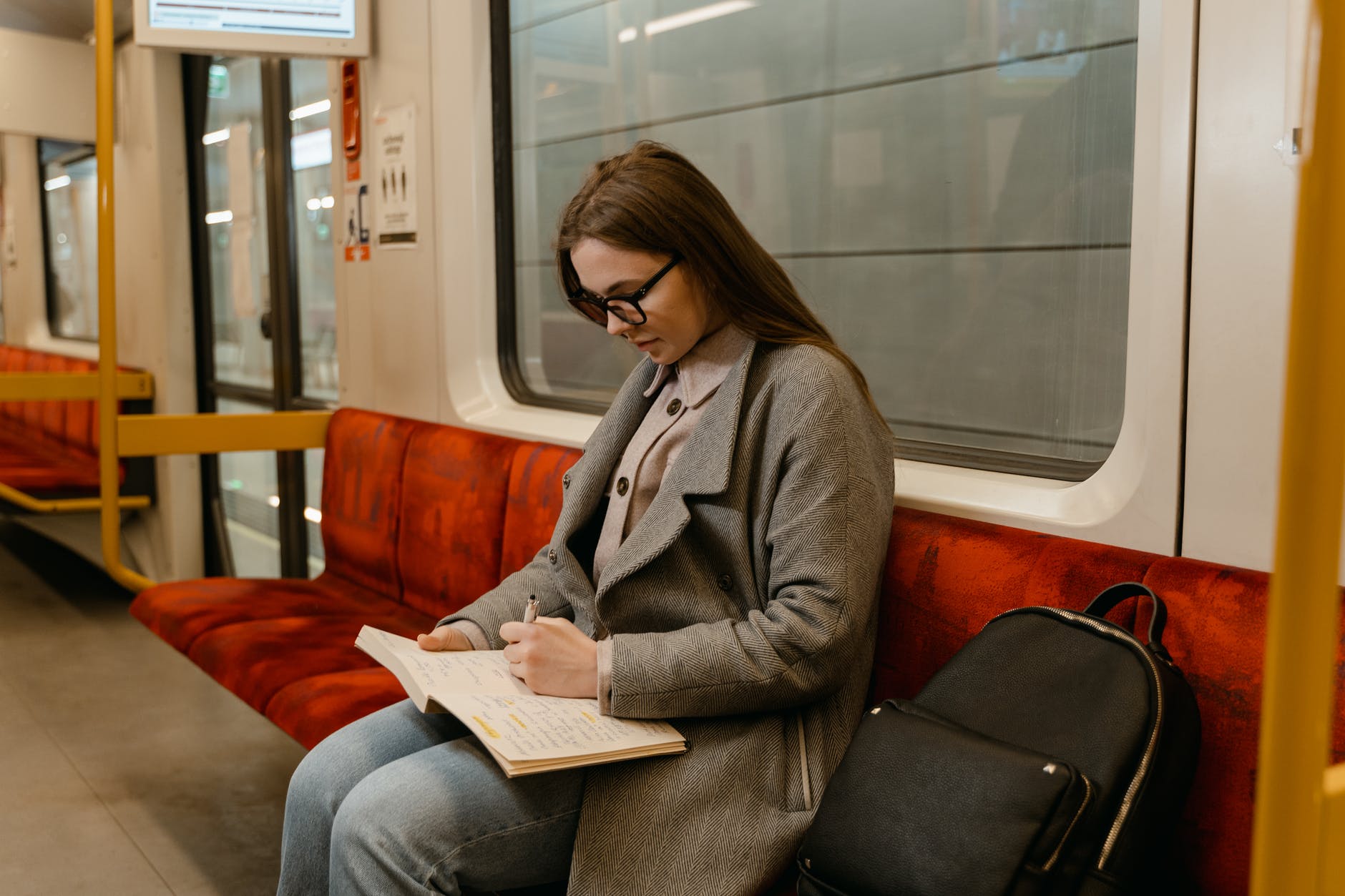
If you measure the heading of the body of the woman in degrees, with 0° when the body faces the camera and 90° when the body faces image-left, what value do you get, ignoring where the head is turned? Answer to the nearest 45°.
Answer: approximately 45°

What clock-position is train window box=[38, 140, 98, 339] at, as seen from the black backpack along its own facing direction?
The train window is roughly at 3 o'clock from the black backpack.

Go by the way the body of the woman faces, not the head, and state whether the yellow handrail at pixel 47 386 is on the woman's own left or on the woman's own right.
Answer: on the woman's own right

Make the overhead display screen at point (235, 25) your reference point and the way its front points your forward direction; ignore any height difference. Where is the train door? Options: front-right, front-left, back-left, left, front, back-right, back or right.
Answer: back

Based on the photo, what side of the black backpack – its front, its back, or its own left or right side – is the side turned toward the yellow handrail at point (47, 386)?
right

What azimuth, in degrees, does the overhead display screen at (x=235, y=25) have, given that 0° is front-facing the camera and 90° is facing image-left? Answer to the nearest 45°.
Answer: approximately 0°
